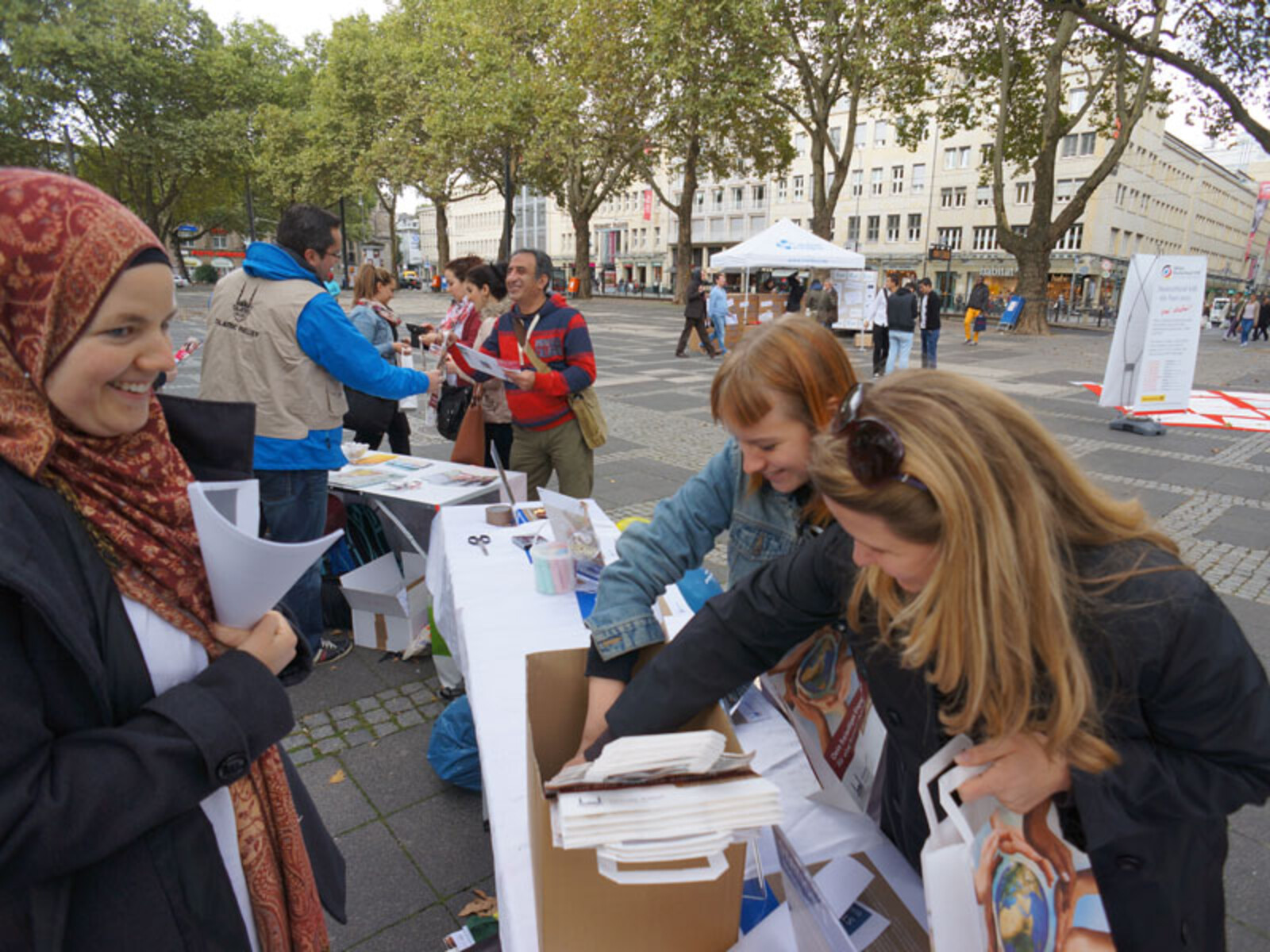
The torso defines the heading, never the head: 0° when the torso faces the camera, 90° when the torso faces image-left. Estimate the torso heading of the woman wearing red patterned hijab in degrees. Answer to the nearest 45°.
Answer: approximately 315°

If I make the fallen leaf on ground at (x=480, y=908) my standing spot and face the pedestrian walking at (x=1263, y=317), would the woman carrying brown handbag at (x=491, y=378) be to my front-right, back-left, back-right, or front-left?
front-left

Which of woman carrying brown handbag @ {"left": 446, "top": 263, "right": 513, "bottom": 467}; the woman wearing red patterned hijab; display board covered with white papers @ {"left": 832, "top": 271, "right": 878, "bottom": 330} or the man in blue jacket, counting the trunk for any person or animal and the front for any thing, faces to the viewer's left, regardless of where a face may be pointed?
the woman carrying brown handbag

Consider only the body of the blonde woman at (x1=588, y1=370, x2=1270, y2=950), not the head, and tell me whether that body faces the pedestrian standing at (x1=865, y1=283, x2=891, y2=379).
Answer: no

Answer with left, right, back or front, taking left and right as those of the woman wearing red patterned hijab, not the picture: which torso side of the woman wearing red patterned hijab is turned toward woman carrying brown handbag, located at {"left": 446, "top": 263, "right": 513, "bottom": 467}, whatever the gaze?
left

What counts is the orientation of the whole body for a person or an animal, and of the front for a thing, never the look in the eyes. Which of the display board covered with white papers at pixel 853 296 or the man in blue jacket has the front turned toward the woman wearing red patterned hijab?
the display board covered with white papers

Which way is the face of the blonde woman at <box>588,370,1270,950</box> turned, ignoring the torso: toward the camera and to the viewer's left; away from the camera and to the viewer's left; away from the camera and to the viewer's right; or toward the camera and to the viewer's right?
toward the camera and to the viewer's left

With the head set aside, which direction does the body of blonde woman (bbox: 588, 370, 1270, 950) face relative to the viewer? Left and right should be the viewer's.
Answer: facing the viewer and to the left of the viewer

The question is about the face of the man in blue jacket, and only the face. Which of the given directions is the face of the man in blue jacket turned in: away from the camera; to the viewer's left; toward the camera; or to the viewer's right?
to the viewer's right

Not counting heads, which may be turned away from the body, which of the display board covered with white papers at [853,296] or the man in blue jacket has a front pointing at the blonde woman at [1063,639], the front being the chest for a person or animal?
the display board covered with white papers

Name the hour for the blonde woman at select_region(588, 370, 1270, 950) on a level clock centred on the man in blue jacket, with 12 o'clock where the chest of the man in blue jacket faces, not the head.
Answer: The blonde woman is roughly at 4 o'clock from the man in blue jacket.

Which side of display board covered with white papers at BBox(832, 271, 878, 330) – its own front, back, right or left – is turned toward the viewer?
front

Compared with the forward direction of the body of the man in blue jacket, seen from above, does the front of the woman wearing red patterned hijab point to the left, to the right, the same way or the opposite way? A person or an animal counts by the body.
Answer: to the right
